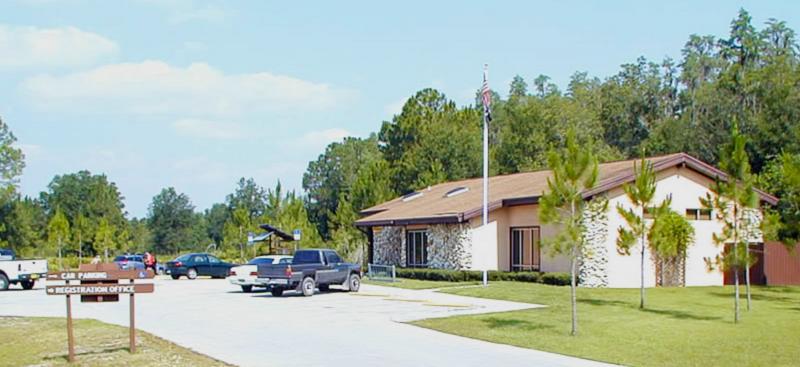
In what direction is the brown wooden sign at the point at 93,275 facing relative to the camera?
toward the camera

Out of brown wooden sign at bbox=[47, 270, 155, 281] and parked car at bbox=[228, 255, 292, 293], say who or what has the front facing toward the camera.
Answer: the brown wooden sign

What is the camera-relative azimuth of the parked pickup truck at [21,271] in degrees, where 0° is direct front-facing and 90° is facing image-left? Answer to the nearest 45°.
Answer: approximately 135°

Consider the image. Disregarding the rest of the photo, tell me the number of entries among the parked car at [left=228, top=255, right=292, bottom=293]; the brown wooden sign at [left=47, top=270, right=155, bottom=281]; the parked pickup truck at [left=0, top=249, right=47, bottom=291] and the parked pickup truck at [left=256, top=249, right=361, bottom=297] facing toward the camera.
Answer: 1

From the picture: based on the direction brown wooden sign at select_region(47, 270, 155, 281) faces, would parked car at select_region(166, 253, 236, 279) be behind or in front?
behind

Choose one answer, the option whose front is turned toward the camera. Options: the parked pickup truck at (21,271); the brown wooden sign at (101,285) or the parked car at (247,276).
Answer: the brown wooden sign

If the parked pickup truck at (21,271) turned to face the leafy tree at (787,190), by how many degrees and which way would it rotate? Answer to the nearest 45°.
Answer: approximately 180°

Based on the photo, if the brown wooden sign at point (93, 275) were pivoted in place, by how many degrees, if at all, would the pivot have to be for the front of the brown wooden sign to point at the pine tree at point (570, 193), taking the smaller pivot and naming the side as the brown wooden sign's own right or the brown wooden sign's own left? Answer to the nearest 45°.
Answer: approximately 90° to the brown wooden sign's own left

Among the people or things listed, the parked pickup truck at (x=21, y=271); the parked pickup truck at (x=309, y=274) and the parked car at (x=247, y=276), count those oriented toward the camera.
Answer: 0

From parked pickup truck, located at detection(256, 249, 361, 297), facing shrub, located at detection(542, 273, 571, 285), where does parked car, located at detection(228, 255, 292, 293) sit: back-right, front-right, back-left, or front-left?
back-left

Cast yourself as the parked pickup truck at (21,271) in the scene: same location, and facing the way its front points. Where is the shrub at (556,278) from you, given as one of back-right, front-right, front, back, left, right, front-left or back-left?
back

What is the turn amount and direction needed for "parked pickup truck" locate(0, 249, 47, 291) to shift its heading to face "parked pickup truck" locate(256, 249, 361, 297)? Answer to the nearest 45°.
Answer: approximately 180°
